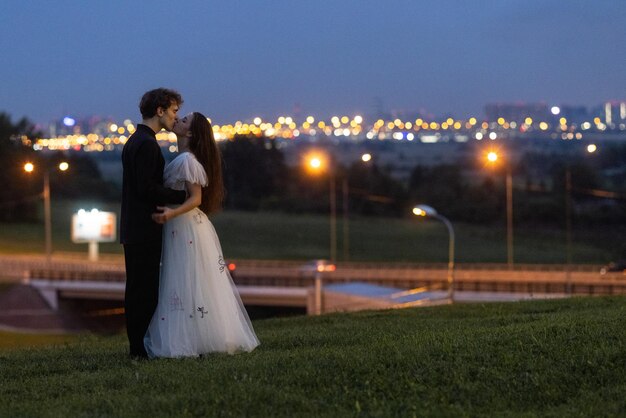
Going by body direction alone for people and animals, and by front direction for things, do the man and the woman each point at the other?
yes

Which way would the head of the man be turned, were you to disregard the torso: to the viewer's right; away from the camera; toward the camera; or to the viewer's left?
to the viewer's right

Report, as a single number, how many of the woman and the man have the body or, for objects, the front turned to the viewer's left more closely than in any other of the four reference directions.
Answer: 1

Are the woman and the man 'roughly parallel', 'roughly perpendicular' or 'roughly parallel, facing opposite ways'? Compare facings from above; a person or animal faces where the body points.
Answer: roughly parallel, facing opposite ways

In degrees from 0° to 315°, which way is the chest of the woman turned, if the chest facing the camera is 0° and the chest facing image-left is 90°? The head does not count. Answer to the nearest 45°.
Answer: approximately 90°

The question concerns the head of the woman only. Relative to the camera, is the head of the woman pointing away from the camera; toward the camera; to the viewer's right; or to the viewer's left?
to the viewer's left

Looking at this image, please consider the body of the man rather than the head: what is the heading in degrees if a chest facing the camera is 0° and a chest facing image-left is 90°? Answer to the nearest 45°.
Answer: approximately 270°
